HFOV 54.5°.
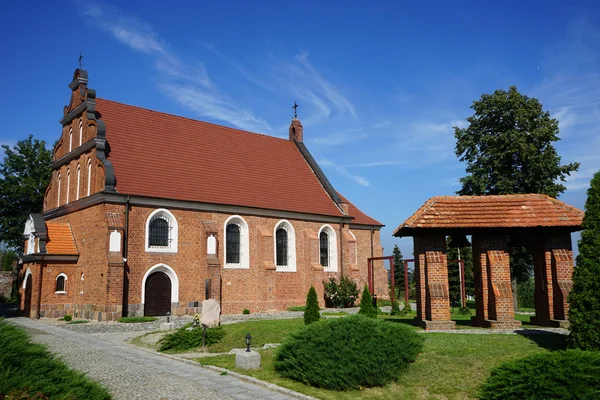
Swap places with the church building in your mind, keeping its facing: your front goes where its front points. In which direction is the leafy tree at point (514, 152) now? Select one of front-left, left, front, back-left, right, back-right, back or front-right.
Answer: back-left

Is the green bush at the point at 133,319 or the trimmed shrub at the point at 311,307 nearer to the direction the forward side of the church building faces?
the green bush

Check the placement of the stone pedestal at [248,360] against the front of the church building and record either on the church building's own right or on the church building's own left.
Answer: on the church building's own left

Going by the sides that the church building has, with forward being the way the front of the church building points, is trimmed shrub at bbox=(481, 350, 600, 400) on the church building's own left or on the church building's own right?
on the church building's own left

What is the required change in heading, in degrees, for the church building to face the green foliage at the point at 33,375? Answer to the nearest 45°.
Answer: approximately 45° to its left

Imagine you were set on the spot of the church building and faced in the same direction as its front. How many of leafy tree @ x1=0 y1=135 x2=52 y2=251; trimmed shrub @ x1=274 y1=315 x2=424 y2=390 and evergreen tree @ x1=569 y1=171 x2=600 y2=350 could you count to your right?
1

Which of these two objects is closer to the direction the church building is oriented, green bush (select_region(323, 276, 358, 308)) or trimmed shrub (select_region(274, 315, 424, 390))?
the trimmed shrub

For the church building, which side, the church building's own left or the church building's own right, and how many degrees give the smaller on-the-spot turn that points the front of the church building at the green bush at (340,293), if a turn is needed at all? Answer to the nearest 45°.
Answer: approximately 135° to the church building's own left

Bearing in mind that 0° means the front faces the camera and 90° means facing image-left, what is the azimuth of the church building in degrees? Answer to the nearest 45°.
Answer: approximately 45°

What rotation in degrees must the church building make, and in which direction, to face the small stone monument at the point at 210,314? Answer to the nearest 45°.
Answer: approximately 45° to its left
